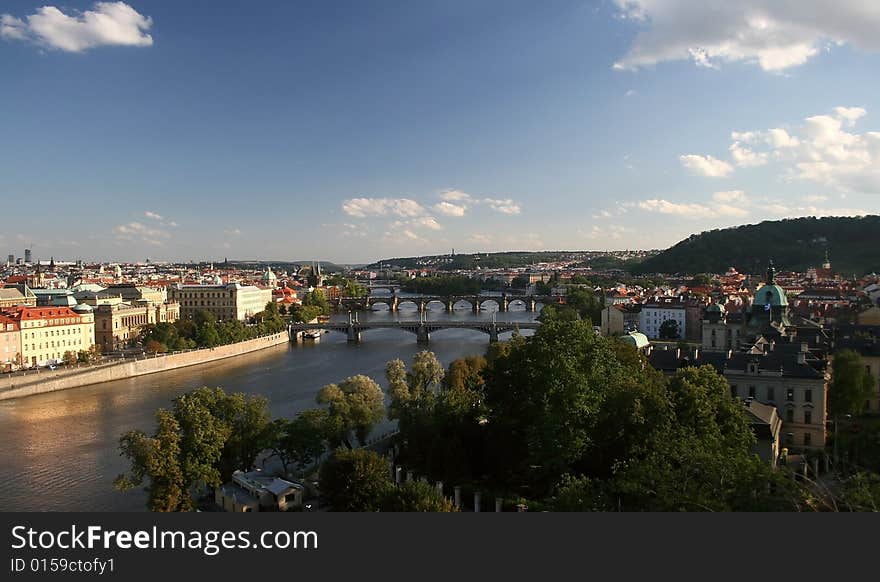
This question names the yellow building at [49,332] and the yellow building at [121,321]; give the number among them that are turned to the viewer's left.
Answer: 0

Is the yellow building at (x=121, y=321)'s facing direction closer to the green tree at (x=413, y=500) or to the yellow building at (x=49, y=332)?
the green tree

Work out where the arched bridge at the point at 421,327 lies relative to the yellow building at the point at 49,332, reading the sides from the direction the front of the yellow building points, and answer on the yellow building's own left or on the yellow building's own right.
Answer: on the yellow building's own left

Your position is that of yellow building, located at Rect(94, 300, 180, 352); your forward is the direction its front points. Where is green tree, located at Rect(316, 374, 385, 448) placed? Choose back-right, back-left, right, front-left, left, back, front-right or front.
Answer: front-right

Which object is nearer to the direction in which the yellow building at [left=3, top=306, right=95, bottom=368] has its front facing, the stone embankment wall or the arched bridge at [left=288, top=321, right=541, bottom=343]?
the stone embankment wall

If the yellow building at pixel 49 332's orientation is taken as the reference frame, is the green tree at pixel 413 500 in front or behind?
in front

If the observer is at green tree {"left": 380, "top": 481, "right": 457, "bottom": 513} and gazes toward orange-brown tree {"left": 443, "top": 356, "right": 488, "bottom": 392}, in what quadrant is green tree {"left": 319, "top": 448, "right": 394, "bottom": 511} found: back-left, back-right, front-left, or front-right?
front-left

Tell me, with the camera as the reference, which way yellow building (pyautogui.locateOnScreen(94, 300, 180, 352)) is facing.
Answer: facing the viewer and to the right of the viewer

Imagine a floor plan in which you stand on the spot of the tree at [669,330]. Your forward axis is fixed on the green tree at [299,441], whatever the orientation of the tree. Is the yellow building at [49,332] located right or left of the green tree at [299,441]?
right

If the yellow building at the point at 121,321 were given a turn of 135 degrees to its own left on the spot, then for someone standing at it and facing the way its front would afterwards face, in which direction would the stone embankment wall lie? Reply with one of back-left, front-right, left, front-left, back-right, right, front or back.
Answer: back

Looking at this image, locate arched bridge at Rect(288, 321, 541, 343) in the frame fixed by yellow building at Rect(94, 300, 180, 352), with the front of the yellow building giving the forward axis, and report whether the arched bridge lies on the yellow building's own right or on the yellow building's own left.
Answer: on the yellow building's own left

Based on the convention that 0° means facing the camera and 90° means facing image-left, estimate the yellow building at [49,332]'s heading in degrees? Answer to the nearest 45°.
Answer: approximately 315°

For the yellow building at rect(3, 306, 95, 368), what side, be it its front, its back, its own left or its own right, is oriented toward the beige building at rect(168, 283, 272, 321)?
left

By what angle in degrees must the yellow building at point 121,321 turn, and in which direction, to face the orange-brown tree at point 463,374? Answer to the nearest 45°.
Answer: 0° — it already faces it

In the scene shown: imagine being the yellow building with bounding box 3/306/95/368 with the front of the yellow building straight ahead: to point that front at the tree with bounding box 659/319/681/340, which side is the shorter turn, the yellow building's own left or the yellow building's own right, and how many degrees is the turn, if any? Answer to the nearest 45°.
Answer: approximately 45° to the yellow building's own left

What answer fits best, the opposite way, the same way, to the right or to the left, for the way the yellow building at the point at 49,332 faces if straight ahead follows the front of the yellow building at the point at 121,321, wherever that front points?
the same way
